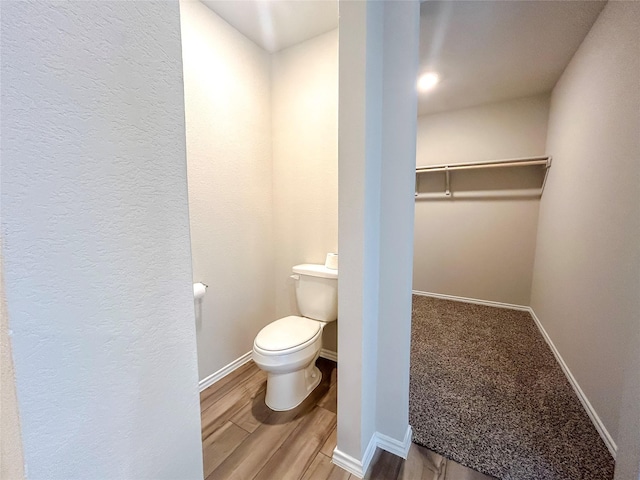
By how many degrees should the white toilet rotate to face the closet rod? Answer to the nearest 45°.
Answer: approximately 180°

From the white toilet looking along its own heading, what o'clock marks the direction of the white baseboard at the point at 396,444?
The white baseboard is roughly at 9 o'clock from the white toilet.

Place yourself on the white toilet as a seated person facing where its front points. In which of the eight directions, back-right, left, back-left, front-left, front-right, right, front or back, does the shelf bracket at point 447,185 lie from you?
back

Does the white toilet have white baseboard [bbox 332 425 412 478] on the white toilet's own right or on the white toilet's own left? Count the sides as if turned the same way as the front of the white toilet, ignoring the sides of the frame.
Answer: on the white toilet's own left

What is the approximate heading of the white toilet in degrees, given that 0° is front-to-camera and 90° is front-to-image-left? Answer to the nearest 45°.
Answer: approximately 45°

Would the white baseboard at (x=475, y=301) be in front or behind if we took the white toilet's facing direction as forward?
behind

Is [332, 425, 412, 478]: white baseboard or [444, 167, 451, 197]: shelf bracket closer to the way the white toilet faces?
the white baseboard

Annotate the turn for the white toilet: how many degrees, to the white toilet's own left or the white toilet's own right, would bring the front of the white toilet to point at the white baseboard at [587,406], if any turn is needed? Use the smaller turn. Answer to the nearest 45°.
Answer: approximately 135° to the white toilet's own left

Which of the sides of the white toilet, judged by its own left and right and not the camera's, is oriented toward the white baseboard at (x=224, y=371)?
right
